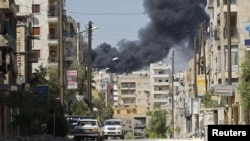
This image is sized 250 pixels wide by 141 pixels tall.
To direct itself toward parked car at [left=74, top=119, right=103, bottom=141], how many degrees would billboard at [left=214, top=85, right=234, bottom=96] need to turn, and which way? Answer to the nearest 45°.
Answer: approximately 90° to its right

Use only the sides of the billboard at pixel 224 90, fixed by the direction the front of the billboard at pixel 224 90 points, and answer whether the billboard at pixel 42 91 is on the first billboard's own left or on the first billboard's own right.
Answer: on the first billboard's own right

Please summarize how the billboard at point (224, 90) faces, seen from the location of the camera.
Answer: facing the viewer
